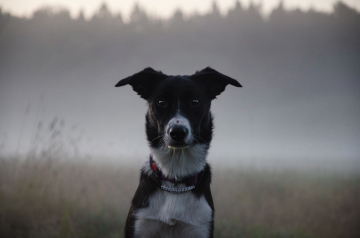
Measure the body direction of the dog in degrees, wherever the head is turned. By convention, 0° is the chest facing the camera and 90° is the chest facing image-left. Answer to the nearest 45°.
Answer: approximately 0°
